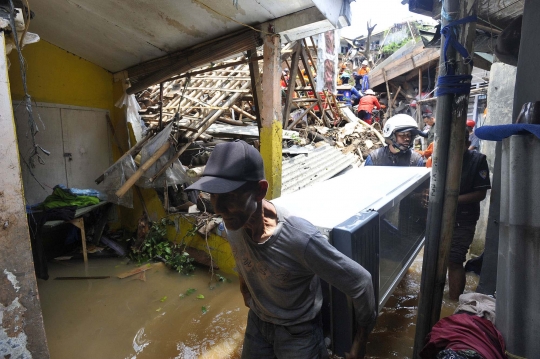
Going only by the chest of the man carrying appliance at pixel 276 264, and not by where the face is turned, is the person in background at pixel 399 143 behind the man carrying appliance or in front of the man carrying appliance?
behind

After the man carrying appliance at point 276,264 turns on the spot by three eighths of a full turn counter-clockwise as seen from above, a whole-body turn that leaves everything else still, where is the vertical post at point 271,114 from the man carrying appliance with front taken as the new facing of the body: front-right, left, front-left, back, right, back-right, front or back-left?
left

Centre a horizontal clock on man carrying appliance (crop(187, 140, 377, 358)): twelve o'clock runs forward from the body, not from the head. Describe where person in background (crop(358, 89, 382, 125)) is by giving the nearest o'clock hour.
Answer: The person in background is roughly at 5 o'clock from the man carrying appliance.

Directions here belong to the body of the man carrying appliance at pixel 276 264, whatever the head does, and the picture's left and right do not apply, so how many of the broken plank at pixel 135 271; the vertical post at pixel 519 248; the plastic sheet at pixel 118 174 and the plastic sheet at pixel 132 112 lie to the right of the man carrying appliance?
3

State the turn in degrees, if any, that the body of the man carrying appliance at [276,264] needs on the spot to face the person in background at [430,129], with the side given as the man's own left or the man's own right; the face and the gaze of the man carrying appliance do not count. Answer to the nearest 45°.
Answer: approximately 180°

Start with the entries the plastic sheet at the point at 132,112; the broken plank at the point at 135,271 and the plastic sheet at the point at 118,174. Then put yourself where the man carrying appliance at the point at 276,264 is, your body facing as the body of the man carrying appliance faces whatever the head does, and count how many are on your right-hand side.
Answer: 3

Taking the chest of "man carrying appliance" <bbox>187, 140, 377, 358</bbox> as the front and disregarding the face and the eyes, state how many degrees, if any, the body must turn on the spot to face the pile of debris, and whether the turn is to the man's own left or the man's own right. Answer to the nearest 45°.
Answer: approximately 135° to the man's own right

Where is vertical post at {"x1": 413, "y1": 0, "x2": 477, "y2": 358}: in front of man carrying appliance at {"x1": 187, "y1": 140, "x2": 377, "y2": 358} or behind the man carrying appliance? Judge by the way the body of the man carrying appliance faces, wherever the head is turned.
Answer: behind

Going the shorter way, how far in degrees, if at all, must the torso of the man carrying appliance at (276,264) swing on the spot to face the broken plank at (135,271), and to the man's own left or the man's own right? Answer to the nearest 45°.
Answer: approximately 90° to the man's own right

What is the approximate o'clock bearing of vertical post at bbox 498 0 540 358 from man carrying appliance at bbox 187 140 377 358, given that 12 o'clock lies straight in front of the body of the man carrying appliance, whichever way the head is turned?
The vertical post is roughly at 8 o'clock from the man carrying appliance.

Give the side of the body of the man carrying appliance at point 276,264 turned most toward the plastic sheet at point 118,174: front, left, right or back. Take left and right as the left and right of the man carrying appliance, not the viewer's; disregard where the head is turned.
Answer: right

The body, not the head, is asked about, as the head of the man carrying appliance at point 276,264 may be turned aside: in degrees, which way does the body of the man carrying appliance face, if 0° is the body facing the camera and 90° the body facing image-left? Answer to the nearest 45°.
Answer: approximately 45°
